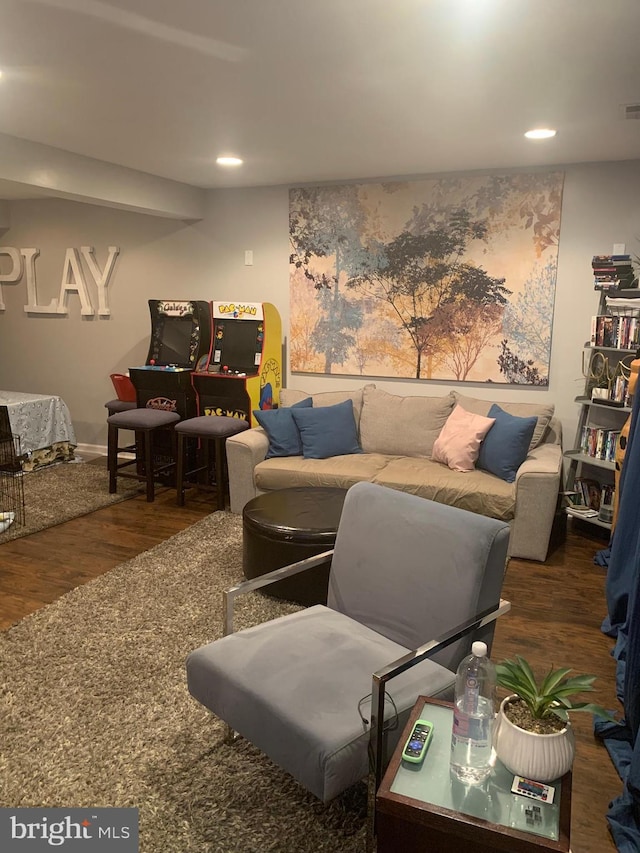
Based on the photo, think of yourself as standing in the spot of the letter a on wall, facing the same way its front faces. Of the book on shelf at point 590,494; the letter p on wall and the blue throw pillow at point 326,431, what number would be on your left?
2

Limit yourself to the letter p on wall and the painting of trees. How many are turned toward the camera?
2

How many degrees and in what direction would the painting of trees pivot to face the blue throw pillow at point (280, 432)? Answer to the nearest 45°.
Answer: approximately 45° to its right

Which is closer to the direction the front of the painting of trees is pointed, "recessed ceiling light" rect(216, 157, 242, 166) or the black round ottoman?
the black round ottoman

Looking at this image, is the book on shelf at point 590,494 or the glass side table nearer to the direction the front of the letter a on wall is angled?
the glass side table

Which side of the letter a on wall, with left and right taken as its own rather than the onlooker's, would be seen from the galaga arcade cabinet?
left

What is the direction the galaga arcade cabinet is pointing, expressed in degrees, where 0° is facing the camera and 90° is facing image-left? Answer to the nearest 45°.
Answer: approximately 45°

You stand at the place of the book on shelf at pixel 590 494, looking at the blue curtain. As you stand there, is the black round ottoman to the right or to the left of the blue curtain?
right

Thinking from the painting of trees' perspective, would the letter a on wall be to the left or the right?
on its right

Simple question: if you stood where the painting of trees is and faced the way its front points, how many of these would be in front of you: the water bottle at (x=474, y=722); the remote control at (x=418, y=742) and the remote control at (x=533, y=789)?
3

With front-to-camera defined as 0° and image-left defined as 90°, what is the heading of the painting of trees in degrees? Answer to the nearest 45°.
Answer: approximately 0°
